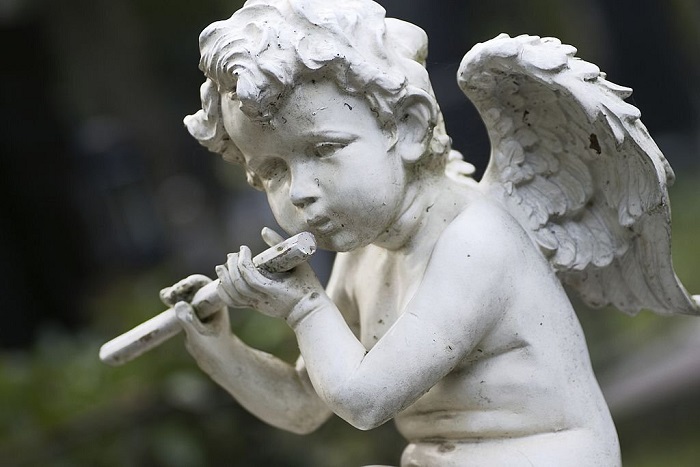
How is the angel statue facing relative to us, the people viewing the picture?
facing the viewer and to the left of the viewer
